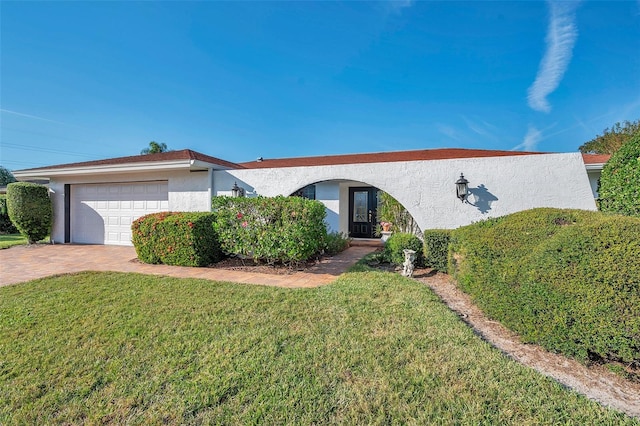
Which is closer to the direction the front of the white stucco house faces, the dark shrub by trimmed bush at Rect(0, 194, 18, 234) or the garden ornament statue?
the garden ornament statue

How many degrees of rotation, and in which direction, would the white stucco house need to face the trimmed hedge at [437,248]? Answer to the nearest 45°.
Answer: approximately 45° to its left

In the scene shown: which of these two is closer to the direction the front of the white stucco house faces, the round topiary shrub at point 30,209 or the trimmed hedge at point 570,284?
the trimmed hedge

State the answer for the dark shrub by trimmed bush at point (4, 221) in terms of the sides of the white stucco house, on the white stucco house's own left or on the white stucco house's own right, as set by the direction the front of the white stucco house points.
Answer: on the white stucco house's own right

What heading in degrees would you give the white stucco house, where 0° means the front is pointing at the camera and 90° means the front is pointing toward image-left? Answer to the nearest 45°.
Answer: approximately 0°

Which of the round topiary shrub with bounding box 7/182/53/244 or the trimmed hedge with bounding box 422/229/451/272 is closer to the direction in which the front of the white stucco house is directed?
the trimmed hedge

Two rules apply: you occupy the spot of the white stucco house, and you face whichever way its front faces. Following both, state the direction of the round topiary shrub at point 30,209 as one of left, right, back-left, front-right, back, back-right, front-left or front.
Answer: right

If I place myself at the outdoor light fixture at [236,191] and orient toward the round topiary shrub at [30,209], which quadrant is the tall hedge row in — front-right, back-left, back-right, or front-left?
back-left

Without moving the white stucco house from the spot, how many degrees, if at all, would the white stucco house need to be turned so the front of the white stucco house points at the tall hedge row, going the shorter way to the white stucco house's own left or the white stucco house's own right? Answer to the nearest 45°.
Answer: approximately 45° to the white stucco house's own left

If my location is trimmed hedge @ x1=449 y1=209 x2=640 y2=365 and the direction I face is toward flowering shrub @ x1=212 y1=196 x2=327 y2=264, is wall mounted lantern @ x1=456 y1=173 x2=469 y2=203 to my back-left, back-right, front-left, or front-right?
front-right

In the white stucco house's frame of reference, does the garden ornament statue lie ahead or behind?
ahead
